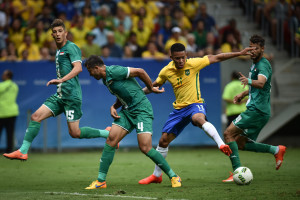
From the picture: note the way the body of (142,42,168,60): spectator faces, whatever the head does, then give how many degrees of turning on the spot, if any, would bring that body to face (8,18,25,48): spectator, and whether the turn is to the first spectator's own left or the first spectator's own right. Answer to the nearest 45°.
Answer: approximately 90° to the first spectator's own right

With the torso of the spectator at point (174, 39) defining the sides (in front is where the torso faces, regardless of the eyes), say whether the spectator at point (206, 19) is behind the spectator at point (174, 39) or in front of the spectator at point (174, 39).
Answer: behind

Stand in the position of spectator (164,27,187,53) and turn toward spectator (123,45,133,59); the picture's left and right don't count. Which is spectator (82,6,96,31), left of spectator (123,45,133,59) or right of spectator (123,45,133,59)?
right

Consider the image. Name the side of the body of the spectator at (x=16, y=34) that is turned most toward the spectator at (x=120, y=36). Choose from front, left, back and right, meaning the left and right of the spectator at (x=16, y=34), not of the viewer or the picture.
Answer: left

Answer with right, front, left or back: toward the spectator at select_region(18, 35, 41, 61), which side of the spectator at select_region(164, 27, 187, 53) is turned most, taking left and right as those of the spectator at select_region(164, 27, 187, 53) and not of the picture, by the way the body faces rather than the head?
right

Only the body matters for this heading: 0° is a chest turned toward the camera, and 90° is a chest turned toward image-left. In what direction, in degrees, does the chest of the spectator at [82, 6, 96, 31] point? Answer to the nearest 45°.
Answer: approximately 0°

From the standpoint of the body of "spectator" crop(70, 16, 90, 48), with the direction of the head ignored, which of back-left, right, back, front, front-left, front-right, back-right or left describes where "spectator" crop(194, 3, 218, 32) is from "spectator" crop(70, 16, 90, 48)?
left

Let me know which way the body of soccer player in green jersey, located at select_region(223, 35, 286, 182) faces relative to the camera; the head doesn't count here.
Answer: to the viewer's left

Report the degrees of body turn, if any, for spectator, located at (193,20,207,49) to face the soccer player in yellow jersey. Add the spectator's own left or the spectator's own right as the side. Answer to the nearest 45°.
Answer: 0° — they already face them
